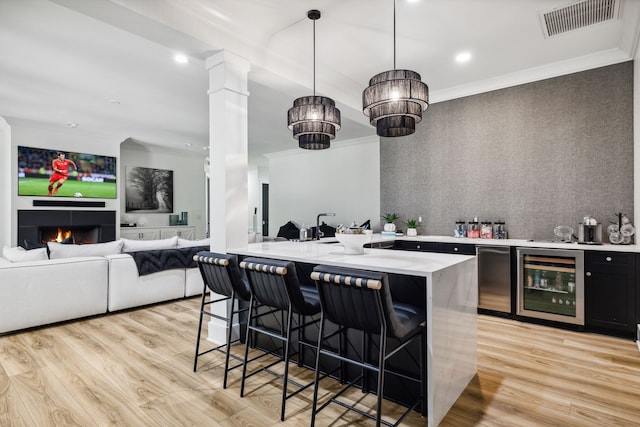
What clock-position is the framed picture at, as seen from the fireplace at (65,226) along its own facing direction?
The framed picture is roughly at 8 o'clock from the fireplace.

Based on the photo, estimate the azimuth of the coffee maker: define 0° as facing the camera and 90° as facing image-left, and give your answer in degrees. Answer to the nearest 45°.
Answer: approximately 0°

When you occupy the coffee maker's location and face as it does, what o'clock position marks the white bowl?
The white bowl is roughly at 1 o'clock from the coffee maker.

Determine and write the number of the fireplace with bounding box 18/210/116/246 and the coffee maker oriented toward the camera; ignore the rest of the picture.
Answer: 2

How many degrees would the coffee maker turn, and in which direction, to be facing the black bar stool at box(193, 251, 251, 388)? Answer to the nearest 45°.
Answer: approximately 45° to its right

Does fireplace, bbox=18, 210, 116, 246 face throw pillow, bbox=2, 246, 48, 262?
yes
